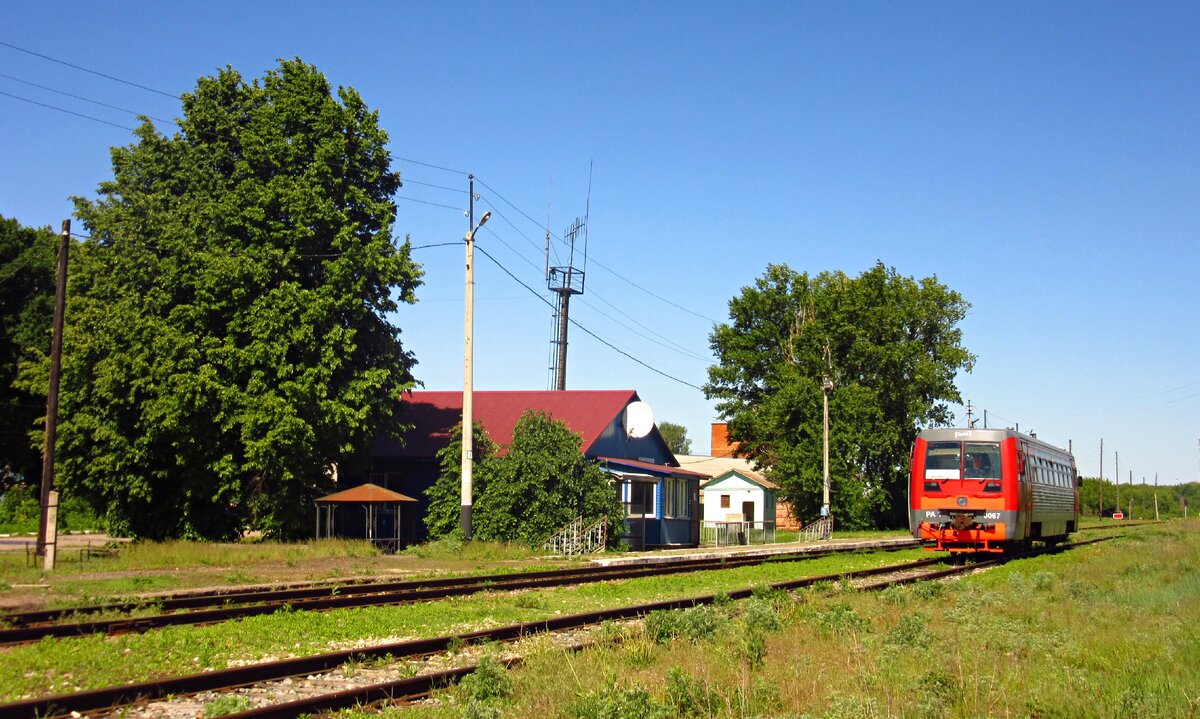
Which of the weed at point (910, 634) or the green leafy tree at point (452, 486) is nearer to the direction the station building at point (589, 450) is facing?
the weed

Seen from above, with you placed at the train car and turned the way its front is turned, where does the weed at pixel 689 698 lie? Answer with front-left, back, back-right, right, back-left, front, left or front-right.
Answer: front

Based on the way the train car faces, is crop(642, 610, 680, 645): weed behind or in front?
in front

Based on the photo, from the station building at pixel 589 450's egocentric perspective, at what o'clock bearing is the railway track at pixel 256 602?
The railway track is roughly at 2 o'clock from the station building.

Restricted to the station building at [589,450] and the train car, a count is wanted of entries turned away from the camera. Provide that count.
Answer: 0

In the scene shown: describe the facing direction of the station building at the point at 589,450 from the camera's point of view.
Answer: facing the viewer and to the right of the viewer

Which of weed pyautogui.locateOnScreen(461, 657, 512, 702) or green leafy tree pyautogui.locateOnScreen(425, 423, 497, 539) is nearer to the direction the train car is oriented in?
the weed

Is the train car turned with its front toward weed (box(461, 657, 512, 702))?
yes

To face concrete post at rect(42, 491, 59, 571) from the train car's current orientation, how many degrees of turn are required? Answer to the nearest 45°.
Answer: approximately 45° to its right

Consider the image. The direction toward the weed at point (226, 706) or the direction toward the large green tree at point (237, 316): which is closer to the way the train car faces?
the weed

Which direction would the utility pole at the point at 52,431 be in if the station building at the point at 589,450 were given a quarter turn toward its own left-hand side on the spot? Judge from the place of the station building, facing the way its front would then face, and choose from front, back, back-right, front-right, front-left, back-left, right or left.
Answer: back

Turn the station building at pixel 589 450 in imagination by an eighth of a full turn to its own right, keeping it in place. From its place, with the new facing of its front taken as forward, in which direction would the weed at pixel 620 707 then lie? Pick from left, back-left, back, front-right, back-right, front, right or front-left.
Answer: front

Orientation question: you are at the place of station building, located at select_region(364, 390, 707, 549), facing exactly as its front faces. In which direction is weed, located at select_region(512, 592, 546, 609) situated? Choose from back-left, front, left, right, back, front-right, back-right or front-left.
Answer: front-right

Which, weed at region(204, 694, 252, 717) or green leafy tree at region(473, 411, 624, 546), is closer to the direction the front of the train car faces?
the weed

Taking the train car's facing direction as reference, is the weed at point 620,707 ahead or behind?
ahead

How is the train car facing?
toward the camera

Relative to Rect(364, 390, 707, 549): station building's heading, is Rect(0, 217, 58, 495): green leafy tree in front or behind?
behind
